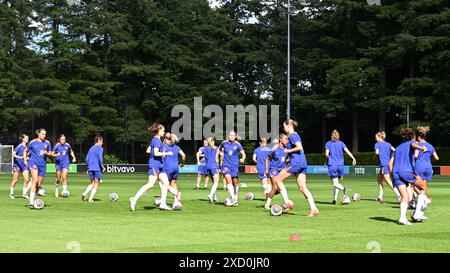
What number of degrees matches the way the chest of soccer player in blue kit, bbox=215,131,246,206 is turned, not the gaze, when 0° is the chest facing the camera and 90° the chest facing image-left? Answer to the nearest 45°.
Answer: approximately 0°

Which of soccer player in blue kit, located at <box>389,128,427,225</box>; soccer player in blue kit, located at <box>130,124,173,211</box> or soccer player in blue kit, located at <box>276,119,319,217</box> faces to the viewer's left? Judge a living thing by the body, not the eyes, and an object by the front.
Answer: soccer player in blue kit, located at <box>276,119,319,217</box>

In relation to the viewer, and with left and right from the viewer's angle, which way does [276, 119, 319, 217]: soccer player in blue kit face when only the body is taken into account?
facing to the left of the viewer

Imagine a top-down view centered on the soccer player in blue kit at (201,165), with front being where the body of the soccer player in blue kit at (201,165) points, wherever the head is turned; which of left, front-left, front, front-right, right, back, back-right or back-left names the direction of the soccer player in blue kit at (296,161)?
front-left
